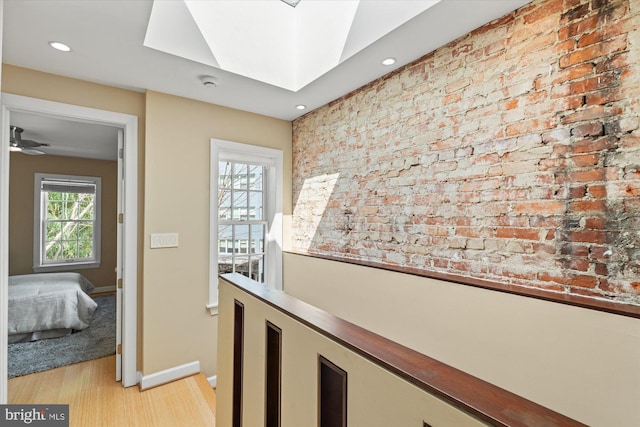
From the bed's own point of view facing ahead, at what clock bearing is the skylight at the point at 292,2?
The skylight is roughly at 2 o'clock from the bed.

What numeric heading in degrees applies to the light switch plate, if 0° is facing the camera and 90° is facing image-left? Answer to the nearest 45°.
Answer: approximately 0°

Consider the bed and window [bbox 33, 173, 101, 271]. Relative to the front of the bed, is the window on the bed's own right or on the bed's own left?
on the bed's own left

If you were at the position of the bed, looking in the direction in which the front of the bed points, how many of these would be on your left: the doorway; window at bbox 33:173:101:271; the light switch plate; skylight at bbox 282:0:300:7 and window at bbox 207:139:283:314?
1

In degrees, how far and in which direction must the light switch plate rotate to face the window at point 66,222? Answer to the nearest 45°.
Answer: approximately 180°

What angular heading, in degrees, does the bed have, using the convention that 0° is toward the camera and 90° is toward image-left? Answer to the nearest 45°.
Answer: approximately 270°

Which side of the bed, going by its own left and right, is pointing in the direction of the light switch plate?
right

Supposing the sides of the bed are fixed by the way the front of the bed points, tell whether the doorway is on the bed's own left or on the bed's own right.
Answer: on the bed's own right

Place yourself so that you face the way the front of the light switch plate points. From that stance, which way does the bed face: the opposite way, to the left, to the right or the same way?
to the left

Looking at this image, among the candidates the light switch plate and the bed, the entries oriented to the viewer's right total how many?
1
